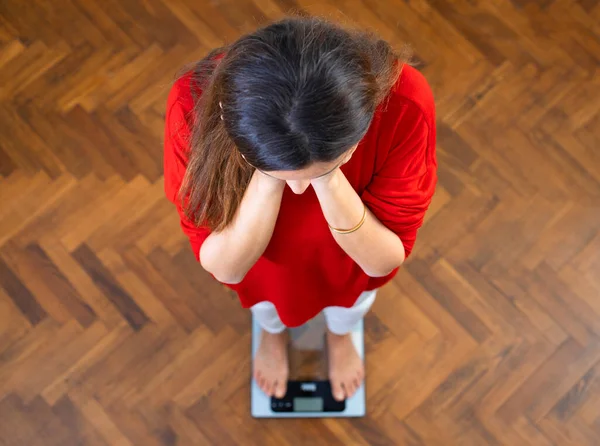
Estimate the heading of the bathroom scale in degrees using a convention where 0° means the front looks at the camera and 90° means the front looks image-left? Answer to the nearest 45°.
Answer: approximately 0°

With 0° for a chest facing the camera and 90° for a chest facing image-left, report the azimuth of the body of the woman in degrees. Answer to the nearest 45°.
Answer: approximately 0°
